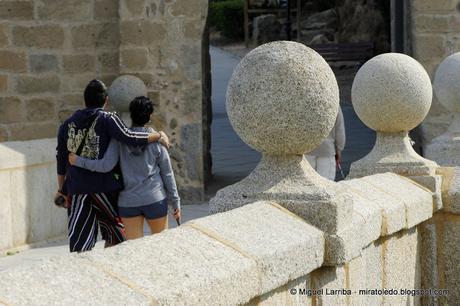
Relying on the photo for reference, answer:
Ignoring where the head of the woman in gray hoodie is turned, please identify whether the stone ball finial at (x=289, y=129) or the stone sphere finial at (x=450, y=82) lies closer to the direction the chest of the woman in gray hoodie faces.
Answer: the stone sphere finial

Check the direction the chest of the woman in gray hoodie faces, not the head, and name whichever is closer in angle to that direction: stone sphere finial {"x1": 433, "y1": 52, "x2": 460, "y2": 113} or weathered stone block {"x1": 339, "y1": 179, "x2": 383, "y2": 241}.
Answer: the stone sphere finial

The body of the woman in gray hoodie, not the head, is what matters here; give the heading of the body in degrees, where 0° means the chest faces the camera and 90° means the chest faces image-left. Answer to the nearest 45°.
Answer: approximately 180°

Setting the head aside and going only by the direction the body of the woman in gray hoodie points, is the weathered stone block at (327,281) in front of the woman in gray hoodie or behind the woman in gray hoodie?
behind

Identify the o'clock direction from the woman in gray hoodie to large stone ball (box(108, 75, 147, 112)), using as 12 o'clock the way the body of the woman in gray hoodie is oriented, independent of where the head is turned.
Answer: The large stone ball is roughly at 12 o'clock from the woman in gray hoodie.

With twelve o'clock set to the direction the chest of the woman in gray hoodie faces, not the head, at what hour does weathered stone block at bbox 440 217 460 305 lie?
The weathered stone block is roughly at 3 o'clock from the woman in gray hoodie.

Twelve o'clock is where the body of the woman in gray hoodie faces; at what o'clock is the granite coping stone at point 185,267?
The granite coping stone is roughly at 6 o'clock from the woman in gray hoodie.

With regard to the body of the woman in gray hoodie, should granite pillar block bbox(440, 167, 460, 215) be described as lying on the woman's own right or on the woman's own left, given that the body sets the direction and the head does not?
on the woman's own right

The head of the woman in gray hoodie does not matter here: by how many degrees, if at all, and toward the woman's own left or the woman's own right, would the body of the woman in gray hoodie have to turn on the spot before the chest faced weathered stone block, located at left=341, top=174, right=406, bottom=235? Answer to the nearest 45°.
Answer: approximately 135° to the woman's own right

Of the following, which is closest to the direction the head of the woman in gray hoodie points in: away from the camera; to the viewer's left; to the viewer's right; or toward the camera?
away from the camera

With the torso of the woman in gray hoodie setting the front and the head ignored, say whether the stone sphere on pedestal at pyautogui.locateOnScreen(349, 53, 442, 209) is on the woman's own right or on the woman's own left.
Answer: on the woman's own right

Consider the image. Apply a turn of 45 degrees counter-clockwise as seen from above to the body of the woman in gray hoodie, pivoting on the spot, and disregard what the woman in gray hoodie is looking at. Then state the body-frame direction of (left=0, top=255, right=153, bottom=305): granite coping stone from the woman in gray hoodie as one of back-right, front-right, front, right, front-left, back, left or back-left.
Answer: back-left

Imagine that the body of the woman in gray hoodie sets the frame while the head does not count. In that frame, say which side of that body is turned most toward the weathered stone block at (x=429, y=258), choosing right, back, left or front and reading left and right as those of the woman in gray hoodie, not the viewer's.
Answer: right

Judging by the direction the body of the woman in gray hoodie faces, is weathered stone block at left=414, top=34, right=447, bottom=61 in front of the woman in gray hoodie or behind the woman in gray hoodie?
in front

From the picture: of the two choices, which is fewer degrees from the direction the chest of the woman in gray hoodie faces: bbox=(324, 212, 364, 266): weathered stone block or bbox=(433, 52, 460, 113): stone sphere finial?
the stone sphere finial
